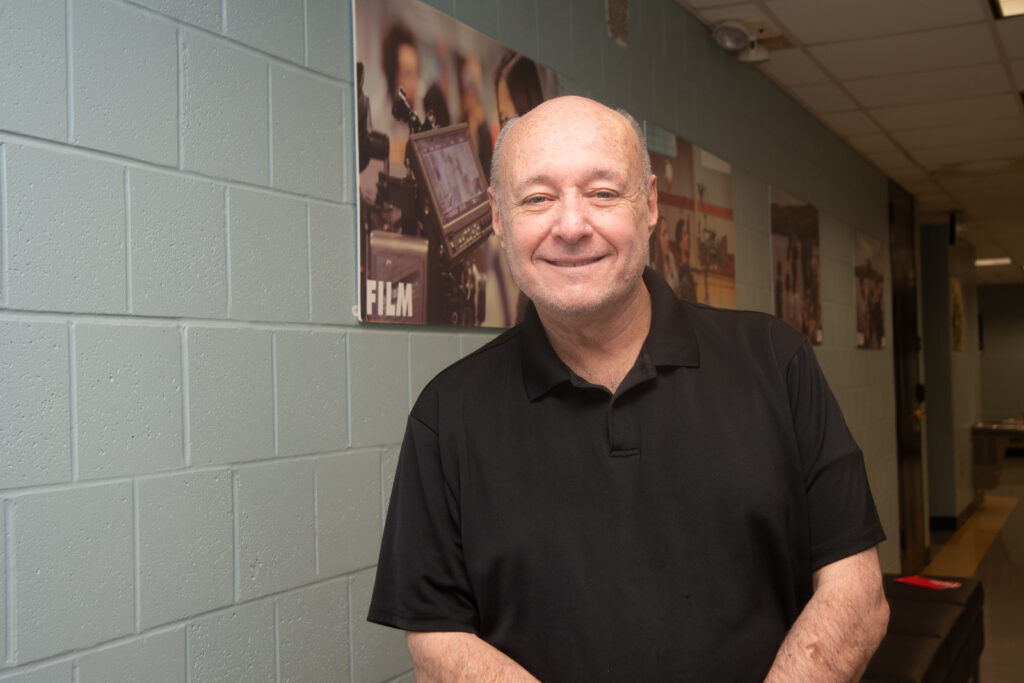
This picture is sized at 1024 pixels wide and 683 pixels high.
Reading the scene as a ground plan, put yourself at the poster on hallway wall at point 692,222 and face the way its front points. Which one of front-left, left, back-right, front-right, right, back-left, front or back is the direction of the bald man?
front-right

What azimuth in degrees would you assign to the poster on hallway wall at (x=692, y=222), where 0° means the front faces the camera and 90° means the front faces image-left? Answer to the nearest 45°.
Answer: approximately 315°

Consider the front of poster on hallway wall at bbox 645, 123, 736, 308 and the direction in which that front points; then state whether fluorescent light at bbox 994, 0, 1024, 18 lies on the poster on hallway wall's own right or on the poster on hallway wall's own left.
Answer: on the poster on hallway wall's own left

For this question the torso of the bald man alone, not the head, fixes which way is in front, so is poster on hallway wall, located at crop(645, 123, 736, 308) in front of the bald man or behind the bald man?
behind

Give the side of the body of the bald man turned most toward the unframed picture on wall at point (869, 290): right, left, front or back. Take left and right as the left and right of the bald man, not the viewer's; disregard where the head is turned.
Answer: back

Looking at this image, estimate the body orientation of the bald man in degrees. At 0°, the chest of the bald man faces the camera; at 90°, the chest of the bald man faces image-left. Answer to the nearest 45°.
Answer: approximately 0°

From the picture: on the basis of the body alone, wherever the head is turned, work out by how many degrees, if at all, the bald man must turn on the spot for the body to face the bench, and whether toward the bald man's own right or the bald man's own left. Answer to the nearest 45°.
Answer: approximately 135° to the bald man's own left
